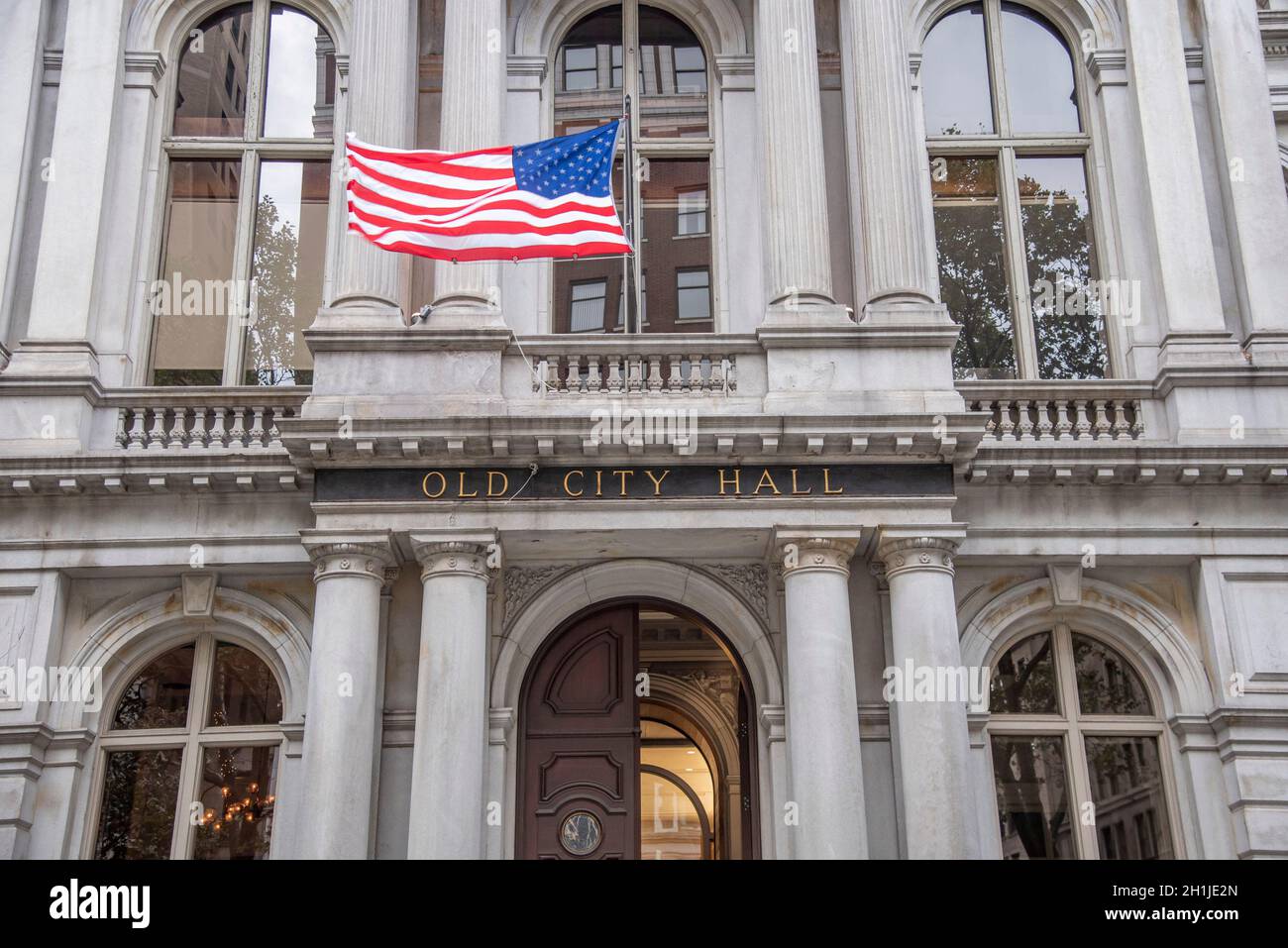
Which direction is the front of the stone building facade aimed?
toward the camera
